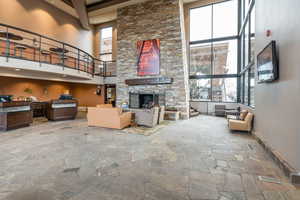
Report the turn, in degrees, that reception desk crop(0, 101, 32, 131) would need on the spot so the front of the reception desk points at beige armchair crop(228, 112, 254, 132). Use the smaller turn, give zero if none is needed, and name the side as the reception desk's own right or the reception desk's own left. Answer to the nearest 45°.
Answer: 0° — it already faces it

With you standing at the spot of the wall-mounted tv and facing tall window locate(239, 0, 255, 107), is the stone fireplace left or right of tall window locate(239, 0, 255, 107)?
left

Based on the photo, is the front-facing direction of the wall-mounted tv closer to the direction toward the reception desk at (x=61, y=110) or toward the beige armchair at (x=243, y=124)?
the reception desk

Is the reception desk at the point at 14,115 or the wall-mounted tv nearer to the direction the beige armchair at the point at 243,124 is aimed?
the reception desk

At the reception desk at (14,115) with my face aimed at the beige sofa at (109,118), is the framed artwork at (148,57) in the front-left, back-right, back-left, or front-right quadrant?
front-left

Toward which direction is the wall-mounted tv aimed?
to the viewer's left

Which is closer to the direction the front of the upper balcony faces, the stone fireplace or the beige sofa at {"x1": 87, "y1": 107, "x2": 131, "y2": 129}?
the beige sofa

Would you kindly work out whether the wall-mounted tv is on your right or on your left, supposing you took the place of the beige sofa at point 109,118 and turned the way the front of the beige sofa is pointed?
on your right

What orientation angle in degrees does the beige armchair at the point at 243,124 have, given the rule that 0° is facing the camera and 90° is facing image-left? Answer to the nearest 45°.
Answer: approximately 90°

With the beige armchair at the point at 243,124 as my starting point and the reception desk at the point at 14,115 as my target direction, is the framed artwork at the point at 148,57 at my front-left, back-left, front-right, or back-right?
front-right
